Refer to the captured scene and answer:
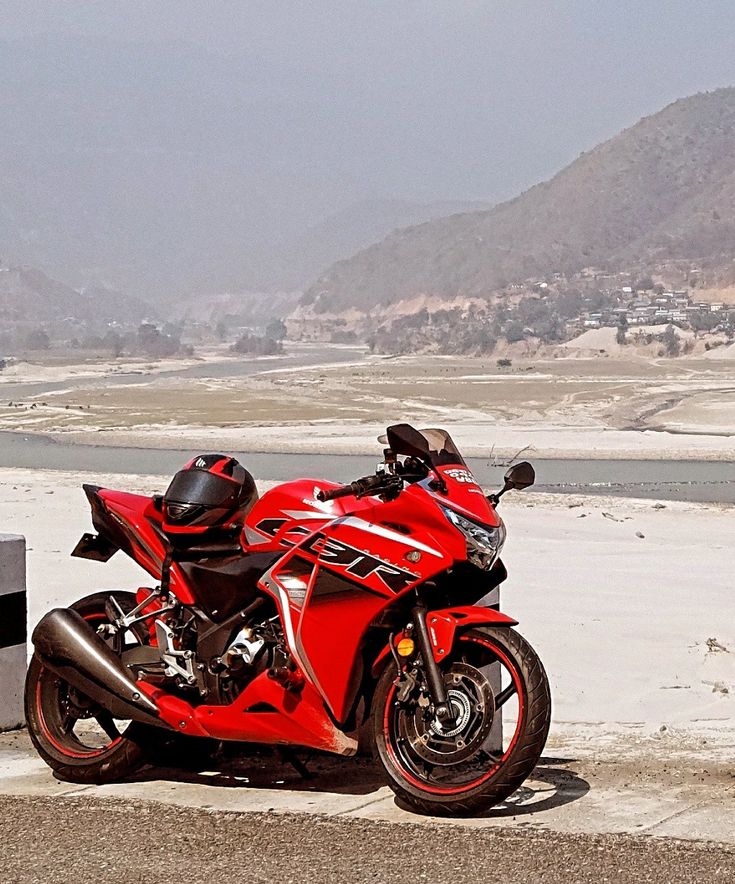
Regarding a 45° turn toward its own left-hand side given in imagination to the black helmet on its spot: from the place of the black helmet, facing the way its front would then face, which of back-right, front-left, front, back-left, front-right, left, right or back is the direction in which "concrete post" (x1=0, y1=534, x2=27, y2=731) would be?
back-right

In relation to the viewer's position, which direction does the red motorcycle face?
facing the viewer and to the right of the viewer

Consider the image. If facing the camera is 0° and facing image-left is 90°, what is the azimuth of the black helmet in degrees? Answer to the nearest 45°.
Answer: approximately 45°

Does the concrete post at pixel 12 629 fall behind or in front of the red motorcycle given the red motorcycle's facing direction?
behind
